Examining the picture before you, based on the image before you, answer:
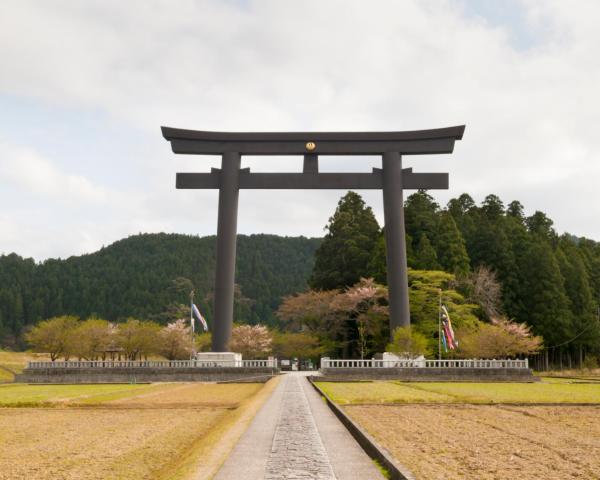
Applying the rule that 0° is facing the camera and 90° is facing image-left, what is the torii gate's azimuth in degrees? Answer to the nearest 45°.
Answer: approximately 0°
